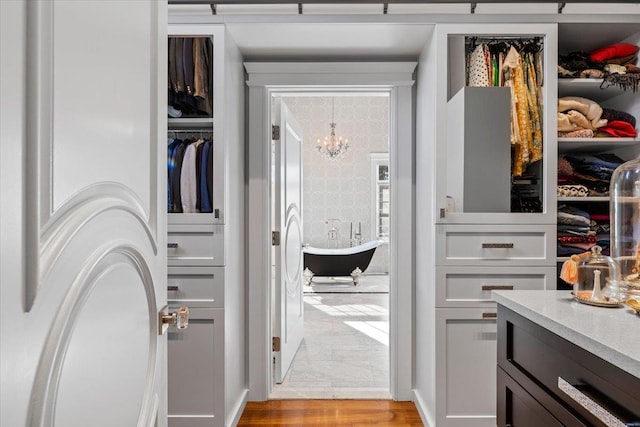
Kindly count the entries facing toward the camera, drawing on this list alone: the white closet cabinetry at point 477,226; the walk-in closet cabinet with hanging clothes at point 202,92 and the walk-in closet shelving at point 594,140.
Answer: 3

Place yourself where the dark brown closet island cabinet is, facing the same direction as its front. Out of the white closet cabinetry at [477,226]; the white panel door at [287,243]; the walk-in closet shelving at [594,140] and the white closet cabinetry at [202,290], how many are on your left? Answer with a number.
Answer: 0

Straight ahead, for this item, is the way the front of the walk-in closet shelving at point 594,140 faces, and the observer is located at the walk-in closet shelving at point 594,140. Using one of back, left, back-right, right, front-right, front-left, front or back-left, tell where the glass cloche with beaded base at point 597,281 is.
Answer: front

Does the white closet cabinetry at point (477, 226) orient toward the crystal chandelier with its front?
no

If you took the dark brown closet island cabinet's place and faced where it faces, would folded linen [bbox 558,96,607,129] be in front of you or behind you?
behind

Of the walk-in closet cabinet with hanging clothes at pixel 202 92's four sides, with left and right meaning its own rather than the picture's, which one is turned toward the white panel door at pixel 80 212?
front

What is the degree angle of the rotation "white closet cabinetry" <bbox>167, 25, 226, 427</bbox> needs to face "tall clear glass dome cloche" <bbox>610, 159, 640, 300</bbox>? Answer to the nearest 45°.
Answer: approximately 45° to its left

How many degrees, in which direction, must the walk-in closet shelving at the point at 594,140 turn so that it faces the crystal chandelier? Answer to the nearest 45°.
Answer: approximately 135° to its right

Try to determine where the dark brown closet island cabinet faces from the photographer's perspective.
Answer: facing the viewer and to the left of the viewer

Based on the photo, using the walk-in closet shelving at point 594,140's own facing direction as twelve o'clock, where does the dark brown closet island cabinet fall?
The dark brown closet island cabinet is roughly at 12 o'clock from the walk-in closet shelving.

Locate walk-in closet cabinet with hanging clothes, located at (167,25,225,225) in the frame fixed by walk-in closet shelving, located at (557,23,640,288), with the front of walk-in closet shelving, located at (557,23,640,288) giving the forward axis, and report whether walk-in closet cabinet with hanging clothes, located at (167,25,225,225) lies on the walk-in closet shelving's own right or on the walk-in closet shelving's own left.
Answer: on the walk-in closet shelving's own right

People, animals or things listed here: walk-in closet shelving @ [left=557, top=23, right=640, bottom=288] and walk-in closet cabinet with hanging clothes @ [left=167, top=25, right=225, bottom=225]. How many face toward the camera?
2

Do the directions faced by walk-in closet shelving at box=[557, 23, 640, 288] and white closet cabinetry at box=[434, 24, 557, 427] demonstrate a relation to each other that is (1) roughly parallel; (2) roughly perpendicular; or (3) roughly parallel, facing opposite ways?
roughly parallel

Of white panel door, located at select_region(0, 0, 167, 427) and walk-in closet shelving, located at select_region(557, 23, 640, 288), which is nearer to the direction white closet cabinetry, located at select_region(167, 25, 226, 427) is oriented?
the white panel door

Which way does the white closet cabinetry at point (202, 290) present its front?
toward the camera

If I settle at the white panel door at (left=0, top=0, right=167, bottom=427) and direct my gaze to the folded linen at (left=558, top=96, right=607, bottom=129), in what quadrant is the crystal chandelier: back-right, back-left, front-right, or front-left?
front-left

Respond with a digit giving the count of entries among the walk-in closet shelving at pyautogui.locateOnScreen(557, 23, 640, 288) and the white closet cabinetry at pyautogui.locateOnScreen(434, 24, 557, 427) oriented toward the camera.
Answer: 2
